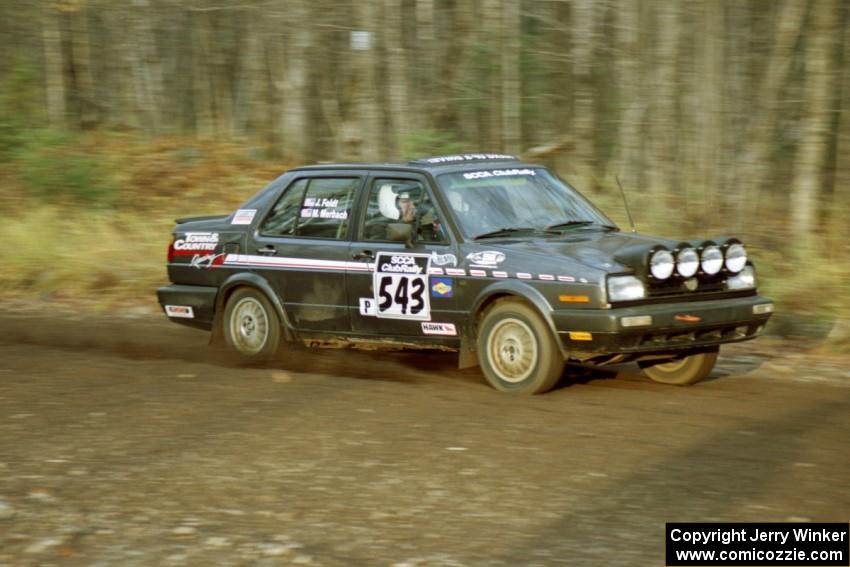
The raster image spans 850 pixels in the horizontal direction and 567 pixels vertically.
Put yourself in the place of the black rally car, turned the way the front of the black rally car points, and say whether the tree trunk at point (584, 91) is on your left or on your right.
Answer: on your left

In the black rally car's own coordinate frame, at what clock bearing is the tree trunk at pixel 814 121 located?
The tree trunk is roughly at 9 o'clock from the black rally car.

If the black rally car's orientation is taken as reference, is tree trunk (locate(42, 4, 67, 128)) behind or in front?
behind

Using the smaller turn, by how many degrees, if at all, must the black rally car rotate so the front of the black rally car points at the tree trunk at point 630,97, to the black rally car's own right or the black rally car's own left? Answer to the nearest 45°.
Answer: approximately 135° to the black rally car's own left

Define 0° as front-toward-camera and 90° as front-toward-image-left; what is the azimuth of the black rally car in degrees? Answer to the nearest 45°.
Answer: approximately 315°

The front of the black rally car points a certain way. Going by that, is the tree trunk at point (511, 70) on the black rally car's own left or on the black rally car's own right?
on the black rally car's own left

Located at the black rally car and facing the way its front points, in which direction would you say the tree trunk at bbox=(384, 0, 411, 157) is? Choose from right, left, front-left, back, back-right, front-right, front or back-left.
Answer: back-left

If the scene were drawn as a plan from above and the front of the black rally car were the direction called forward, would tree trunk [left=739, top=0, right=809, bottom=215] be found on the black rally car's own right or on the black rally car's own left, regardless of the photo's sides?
on the black rally car's own left
